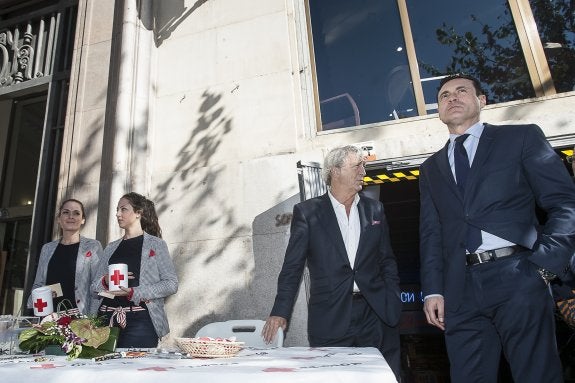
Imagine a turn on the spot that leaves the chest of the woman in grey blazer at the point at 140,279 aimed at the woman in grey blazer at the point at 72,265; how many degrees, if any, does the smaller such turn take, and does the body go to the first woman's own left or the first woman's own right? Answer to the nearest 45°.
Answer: approximately 90° to the first woman's own right

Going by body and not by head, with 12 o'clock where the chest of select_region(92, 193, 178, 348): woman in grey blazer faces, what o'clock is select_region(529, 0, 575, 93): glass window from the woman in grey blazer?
The glass window is roughly at 8 o'clock from the woman in grey blazer.

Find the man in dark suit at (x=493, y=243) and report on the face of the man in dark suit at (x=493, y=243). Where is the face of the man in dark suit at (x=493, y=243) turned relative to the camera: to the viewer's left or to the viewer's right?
to the viewer's left

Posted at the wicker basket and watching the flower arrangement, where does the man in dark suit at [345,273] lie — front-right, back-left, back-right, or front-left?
back-right

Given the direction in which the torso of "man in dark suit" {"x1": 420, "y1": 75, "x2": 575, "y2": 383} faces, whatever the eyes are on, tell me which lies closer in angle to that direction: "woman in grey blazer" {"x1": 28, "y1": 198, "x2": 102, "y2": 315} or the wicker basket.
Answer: the wicker basket

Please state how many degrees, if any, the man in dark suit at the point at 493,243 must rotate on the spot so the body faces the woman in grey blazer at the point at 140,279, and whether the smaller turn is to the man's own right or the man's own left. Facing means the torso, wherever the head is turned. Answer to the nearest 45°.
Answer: approximately 45° to the man's own right

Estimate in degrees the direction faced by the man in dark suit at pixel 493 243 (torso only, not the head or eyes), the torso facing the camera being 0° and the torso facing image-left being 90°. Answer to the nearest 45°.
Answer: approximately 45°

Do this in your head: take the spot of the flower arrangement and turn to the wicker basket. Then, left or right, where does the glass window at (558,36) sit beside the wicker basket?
left

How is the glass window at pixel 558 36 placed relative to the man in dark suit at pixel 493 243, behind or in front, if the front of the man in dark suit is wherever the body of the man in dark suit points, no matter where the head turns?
behind
